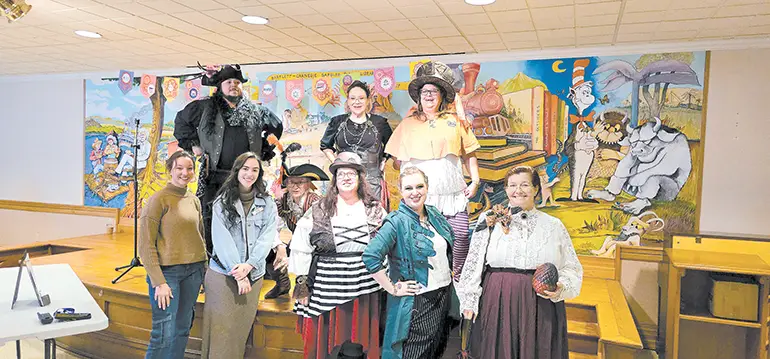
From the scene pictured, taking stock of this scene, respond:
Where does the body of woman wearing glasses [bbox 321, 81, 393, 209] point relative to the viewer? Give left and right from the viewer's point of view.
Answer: facing the viewer

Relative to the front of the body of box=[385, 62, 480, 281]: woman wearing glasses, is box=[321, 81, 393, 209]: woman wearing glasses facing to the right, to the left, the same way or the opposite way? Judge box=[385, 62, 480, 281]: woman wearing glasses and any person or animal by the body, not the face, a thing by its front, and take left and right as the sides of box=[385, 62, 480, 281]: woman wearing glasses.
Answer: the same way

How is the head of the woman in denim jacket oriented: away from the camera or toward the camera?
toward the camera

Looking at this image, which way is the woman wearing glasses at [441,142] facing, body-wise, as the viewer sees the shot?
toward the camera

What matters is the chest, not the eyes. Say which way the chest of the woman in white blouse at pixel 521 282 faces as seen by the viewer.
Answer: toward the camera

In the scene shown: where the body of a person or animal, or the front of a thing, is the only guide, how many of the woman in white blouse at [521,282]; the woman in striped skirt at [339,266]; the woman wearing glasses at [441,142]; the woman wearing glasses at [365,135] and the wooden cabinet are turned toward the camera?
5

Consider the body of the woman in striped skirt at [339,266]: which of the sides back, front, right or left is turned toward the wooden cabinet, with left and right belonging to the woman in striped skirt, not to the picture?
left

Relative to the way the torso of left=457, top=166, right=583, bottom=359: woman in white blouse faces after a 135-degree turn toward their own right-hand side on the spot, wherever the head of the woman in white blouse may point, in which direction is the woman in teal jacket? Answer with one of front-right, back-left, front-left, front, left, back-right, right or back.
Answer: front-left

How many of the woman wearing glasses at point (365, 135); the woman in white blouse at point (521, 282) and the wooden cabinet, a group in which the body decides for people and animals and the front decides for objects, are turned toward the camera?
3

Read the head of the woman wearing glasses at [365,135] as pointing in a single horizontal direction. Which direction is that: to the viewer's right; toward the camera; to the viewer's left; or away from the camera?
toward the camera

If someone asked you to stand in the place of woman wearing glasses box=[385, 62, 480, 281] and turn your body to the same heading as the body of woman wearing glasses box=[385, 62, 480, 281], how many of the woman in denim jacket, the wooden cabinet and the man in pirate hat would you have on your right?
2

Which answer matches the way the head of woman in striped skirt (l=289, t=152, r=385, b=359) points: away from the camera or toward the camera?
toward the camera
